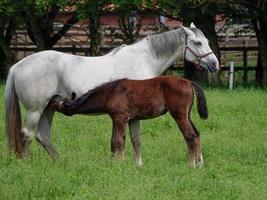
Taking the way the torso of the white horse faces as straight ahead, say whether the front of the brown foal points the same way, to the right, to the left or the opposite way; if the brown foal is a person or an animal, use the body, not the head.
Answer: the opposite way

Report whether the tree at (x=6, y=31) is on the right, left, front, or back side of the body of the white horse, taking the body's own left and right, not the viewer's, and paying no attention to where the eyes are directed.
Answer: left

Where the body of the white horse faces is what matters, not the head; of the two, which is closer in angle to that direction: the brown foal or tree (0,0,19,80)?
the brown foal

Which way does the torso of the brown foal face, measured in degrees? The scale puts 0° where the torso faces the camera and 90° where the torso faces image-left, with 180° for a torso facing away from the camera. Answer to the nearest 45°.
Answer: approximately 90°

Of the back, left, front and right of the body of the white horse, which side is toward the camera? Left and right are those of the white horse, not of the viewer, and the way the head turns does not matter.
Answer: right

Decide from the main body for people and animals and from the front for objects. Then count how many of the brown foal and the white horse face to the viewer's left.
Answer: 1

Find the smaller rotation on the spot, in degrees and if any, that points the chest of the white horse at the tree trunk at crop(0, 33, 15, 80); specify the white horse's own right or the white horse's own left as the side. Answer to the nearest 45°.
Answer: approximately 90° to the white horse's own left

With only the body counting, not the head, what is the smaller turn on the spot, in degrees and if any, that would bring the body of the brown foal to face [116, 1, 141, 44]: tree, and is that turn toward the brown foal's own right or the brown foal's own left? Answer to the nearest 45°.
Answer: approximately 90° to the brown foal's own right

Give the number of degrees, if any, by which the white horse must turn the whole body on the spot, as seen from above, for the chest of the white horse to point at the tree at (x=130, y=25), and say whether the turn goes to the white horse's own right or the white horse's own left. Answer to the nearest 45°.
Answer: approximately 90° to the white horse's own left
